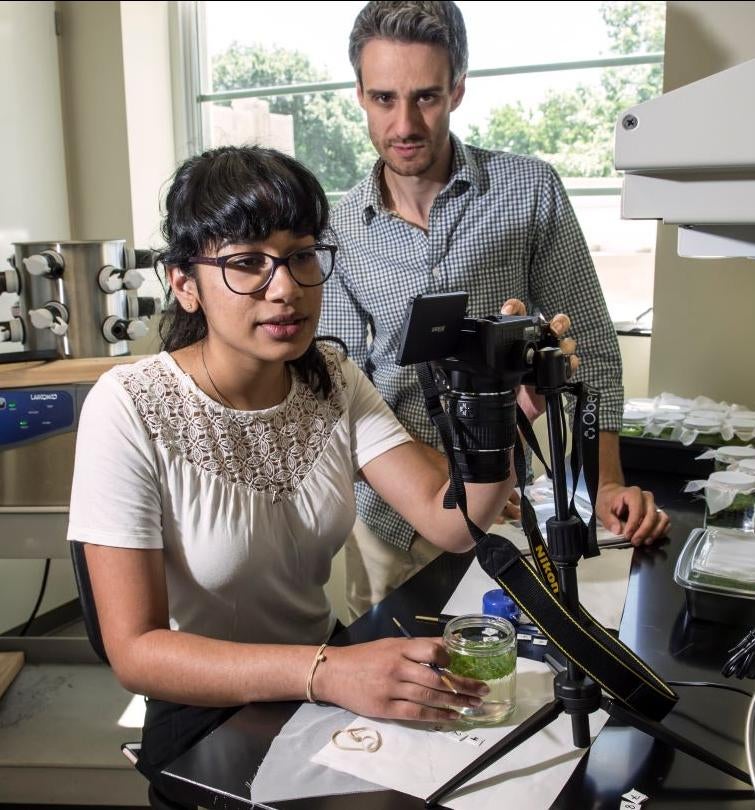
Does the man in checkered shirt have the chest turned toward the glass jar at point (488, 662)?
yes

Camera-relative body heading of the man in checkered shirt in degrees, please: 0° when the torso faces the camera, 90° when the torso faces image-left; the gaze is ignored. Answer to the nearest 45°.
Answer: approximately 0°

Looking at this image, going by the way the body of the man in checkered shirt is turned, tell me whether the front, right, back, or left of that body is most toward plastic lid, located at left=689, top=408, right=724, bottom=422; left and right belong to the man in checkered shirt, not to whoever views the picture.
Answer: left

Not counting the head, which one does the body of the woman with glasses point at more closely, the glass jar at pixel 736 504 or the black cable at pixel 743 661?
the black cable

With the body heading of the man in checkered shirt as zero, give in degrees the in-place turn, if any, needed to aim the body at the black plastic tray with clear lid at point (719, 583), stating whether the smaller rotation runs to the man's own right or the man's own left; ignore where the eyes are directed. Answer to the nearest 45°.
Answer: approximately 45° to the man's own left

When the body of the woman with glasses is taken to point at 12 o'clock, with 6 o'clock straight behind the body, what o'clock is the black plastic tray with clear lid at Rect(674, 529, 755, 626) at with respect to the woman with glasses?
The black plastic tray with clear lid is roughly at 11 o'clock from the woman with glasses.
